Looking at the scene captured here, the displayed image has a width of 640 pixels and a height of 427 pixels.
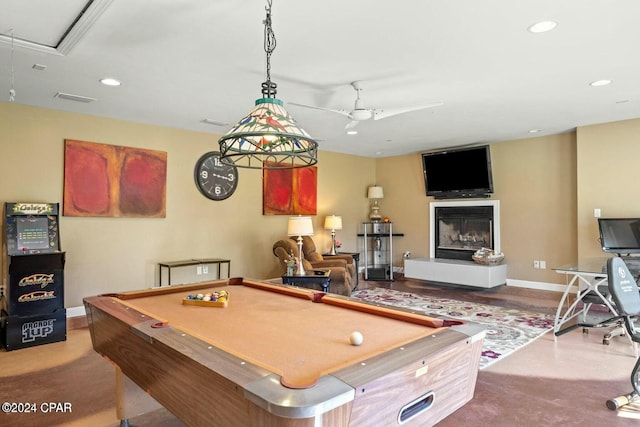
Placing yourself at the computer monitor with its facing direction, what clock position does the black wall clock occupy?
The black wall clock is roughly at 2 o'clock from the computer monitor.

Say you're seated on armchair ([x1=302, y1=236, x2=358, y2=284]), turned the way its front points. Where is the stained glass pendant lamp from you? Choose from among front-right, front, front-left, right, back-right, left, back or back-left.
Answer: right

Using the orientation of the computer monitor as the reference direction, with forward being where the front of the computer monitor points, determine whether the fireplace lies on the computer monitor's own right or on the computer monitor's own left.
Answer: on the computer monitor's own right

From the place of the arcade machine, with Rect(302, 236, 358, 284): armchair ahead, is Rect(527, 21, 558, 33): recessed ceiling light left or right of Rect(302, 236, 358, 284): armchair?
right

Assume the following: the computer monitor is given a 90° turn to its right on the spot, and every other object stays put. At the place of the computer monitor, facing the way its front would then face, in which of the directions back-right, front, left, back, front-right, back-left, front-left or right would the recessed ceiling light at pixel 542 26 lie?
left

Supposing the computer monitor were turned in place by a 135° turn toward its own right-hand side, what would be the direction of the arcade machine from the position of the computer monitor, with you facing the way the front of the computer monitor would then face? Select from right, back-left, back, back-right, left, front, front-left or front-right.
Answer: left

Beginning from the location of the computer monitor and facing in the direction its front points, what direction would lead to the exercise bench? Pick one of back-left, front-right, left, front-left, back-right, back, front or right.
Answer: front

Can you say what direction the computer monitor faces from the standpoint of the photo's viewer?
facing the viewer

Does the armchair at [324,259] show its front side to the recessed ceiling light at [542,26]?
no

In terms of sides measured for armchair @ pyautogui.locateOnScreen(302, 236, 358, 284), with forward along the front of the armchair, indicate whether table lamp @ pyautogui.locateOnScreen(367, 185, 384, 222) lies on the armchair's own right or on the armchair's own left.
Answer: on the armchair's own left

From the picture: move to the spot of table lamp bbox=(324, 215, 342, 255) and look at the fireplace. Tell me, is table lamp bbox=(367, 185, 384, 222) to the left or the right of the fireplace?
left

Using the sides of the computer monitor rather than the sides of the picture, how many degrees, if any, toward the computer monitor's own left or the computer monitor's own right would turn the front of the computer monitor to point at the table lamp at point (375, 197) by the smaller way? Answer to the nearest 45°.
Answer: approximately 90° to the computer monitor's own right
